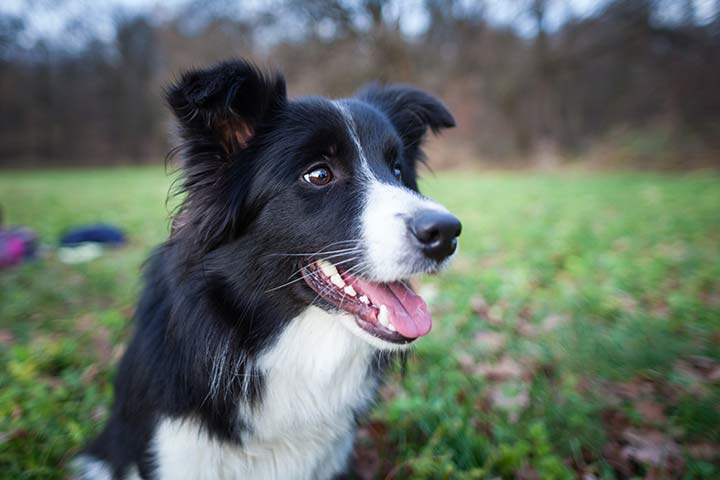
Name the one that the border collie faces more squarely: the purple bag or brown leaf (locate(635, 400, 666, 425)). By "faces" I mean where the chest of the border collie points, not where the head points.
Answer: the brown leaf

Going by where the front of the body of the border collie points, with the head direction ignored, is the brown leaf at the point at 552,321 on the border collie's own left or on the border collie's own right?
on the border collie's own left

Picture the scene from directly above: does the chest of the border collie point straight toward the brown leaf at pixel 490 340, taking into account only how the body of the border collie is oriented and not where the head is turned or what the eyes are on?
no

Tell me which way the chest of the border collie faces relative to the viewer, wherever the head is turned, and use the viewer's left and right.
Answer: facing the viewer and to the right of the viewer

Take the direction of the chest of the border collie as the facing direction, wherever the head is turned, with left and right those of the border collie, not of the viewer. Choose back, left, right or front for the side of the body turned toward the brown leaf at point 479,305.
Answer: left

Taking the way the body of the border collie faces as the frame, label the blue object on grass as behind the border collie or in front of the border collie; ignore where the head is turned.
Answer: behind

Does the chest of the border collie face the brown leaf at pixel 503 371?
no

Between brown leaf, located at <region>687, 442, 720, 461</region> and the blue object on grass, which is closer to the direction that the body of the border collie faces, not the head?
the brown leaf

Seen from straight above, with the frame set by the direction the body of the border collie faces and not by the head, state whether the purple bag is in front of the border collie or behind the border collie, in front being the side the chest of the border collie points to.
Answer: behind

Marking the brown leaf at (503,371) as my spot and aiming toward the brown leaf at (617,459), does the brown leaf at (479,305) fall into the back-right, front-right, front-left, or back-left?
back-left

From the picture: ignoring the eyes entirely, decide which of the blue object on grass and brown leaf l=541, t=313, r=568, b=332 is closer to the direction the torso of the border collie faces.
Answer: the brown leaf

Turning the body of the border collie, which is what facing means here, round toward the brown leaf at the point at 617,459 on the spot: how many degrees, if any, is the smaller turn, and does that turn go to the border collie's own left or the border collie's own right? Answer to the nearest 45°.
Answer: approximately 45° to the border collie's own left

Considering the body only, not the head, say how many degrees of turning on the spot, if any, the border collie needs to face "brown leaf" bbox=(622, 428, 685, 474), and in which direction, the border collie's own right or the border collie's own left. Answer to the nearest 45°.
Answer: approximately 45° to the border collie's own left

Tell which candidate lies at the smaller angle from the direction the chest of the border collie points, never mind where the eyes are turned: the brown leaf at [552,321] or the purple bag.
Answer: the brown leaf

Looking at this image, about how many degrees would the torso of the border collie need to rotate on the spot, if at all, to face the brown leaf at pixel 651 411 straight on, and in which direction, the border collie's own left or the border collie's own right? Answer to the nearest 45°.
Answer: approximately 45° to the border collie's own left
